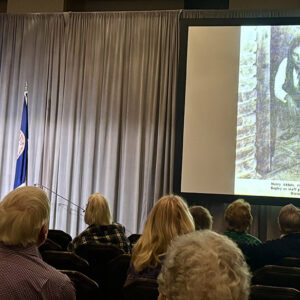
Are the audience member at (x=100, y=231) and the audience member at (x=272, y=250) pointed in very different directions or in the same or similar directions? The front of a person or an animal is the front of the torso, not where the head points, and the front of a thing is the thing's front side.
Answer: same or similar directions

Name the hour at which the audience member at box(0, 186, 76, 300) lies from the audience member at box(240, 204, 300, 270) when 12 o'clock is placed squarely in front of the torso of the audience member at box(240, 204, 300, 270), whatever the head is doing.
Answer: the audience member at box(0, 186, 76, 300) is roughly at 7 o'clock from the audience member at box(240, 204, 300, 270).

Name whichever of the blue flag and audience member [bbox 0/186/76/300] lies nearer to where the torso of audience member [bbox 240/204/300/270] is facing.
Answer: the blue flag

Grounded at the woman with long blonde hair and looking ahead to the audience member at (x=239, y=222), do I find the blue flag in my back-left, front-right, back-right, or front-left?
front-left

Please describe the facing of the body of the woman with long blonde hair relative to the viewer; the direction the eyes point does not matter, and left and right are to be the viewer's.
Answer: facing away from the viewer and to the right of the viewer

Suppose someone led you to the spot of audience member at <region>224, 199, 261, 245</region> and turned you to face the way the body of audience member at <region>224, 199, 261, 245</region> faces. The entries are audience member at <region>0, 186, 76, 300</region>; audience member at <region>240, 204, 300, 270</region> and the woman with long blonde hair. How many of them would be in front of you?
0

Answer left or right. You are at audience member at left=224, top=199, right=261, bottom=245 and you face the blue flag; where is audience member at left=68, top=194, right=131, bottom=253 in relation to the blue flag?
left

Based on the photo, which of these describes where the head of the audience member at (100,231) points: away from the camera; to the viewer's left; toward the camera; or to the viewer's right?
away from the camera

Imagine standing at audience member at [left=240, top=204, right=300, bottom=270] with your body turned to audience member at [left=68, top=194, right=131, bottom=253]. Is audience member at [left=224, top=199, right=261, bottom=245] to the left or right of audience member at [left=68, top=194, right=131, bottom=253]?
right

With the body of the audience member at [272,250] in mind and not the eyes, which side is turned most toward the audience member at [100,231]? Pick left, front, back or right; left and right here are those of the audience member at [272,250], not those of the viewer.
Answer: left

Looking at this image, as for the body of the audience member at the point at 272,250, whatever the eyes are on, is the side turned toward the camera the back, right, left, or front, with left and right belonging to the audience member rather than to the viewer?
back

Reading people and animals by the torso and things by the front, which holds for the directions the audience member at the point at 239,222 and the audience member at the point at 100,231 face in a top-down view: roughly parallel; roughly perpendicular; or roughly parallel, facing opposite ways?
roughly parallel

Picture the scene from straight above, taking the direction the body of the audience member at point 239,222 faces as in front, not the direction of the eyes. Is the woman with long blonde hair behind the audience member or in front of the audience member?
behind

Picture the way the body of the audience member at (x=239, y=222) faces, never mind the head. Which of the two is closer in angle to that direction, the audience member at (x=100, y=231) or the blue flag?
the blue flag

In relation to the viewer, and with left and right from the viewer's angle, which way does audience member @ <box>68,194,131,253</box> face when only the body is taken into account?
facing away from the viewer

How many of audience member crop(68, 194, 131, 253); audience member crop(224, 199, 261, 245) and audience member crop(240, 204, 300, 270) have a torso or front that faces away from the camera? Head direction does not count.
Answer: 3

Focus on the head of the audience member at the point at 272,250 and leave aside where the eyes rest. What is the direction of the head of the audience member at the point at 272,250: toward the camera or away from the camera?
away from the camera

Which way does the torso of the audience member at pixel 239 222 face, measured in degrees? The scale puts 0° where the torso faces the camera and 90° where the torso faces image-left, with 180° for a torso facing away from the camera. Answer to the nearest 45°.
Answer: approximately 180°

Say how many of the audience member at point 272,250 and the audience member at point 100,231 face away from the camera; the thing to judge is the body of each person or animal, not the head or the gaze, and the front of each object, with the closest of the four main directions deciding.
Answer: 2
